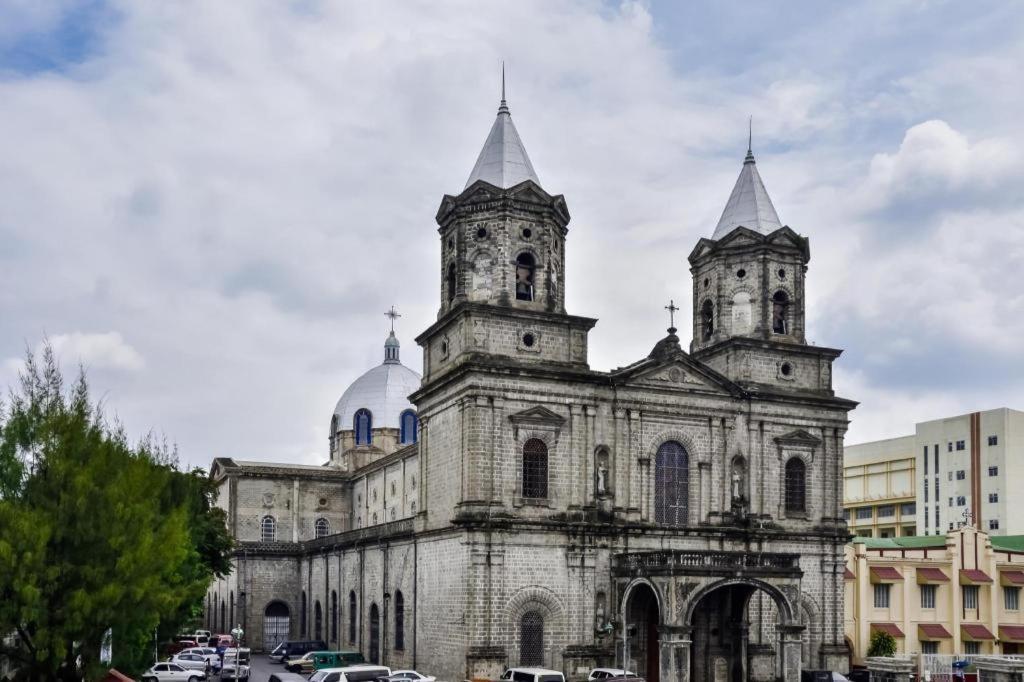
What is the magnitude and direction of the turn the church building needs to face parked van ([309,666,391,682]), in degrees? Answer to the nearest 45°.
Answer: approximately 90° to its right

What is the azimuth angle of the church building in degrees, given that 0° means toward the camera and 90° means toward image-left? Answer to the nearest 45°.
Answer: approximately 315°

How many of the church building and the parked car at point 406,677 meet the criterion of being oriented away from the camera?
0

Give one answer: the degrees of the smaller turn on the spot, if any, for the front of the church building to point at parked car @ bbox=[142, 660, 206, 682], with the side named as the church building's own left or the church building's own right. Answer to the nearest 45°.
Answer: approximately 45° to the church building's own right
